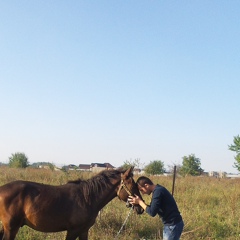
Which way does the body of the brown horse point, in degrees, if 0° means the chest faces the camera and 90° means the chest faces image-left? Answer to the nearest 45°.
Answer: approximately 270°

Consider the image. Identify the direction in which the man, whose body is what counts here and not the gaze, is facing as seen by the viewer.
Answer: to the viewer's left

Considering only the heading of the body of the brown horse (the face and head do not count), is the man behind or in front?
in front

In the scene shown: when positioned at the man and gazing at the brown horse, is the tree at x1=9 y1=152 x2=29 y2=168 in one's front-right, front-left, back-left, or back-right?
front-right

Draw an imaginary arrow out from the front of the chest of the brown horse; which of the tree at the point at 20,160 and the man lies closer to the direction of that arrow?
the man

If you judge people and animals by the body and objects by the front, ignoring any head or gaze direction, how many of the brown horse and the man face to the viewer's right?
1

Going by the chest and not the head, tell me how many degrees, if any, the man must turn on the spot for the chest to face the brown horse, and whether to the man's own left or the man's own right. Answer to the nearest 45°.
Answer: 0° — they already face it

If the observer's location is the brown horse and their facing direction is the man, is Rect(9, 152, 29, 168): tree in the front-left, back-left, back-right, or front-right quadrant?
back-left

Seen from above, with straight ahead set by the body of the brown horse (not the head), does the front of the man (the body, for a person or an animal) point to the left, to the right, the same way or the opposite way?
the opposite way

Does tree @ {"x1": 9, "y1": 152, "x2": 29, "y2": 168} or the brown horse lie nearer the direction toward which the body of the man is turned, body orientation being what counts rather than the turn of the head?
the brown horse

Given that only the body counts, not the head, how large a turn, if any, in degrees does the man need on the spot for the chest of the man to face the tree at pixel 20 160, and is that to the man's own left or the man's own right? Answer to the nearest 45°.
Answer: approximately 45° to the man's own right

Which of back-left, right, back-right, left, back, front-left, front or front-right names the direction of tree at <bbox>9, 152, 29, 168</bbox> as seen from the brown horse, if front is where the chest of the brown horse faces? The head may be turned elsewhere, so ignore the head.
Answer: left
